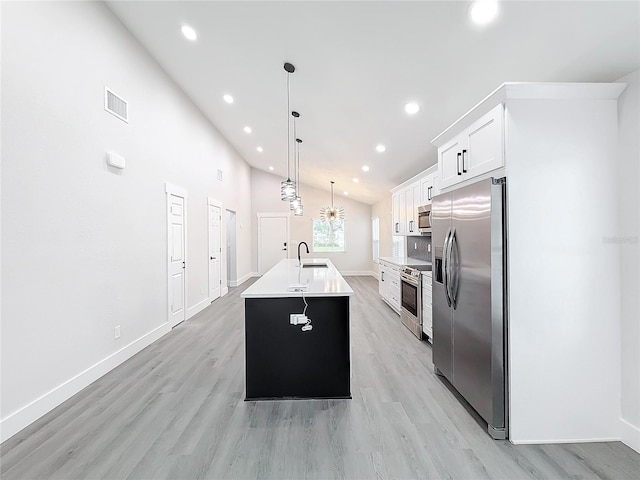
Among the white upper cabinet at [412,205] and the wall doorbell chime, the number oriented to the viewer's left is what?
1

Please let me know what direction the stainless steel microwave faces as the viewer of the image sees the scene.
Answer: facing the viewer and to the left of the viewer

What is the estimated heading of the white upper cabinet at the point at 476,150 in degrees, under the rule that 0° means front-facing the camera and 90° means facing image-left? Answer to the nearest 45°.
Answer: approximately 45°

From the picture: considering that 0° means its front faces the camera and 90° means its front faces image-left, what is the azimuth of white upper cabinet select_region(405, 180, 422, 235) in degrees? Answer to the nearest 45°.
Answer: approximately 90°

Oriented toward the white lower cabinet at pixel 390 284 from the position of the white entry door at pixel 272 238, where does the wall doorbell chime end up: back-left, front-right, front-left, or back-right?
front-right

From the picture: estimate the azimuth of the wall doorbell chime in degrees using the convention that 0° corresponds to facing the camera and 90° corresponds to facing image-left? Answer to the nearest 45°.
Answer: approximately 315°

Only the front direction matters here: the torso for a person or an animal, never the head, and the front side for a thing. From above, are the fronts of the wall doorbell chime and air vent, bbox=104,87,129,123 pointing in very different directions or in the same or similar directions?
same or similar directions

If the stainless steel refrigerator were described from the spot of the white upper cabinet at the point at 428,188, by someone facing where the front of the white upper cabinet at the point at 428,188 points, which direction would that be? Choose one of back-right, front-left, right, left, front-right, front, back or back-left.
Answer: front-left

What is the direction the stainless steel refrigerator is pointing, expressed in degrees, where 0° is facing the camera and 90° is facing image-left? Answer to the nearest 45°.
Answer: approximately 45°

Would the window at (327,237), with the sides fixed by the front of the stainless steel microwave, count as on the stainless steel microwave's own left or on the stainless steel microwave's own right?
on the stainless steel microwave's own right

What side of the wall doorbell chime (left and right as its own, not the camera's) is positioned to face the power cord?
front

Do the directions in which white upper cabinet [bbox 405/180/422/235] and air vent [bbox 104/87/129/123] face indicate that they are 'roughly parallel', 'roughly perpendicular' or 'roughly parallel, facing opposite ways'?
roughly parallel, facing opposite ways
